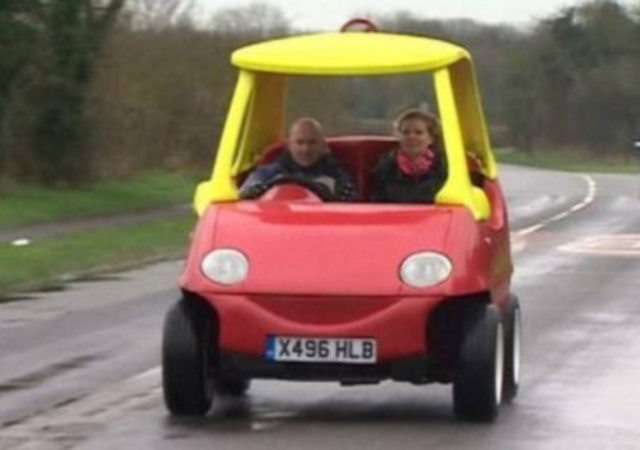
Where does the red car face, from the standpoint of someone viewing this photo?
facing the viewer

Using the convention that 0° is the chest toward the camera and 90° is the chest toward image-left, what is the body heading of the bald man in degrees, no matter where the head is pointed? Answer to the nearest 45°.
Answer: approximately 0°
